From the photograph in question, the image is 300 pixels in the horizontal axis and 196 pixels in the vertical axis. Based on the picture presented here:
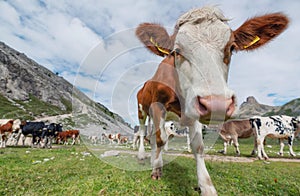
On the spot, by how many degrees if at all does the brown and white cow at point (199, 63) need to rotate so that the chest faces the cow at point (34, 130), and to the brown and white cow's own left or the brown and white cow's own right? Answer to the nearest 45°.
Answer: approximately 180°

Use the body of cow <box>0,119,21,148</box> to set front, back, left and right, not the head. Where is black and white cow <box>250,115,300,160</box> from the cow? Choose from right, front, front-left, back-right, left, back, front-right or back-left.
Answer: front-right

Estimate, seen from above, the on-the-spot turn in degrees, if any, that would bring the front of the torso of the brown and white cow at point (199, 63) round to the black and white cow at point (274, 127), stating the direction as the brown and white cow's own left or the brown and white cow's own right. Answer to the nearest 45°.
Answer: approximately 135° to the brown and white cow's own left

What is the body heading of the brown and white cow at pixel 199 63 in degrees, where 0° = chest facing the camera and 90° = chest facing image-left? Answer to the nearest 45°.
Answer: approximately 315°

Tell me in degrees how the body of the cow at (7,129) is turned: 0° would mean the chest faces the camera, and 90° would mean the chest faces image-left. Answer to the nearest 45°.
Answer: approximately 270°

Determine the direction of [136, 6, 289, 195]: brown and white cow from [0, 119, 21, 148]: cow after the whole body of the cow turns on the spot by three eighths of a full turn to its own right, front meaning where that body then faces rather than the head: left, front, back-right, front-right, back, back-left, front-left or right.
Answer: front-left

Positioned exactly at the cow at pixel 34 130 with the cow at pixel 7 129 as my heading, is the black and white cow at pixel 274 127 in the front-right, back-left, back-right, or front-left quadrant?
back-left
